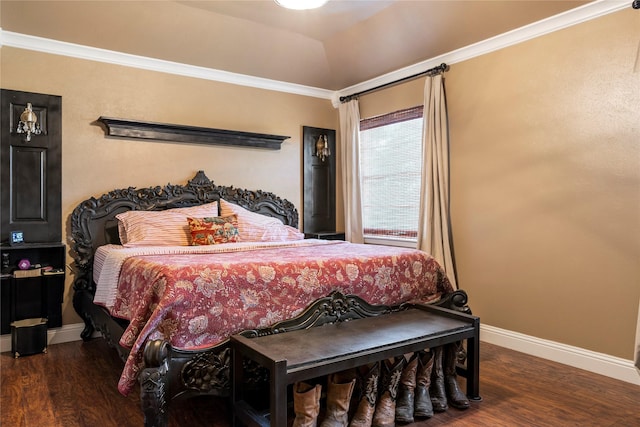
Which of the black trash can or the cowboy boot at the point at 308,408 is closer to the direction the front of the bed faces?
the cowboy boot

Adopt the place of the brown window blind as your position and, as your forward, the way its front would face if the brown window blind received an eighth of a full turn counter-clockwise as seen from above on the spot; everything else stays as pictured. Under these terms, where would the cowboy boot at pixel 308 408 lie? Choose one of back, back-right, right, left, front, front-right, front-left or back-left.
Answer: front

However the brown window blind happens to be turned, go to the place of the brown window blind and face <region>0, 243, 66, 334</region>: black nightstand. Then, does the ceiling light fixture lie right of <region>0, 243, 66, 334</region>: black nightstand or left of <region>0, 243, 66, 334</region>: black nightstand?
left

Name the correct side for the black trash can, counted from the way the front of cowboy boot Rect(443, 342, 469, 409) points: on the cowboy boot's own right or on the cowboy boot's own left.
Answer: on the cowboy boot's own right

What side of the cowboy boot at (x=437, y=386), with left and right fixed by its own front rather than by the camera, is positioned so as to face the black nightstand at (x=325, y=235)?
back

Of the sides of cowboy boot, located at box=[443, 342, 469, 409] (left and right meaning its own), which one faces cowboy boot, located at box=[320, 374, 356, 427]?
right

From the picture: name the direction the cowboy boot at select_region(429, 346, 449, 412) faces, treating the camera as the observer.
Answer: facing the viewer and to the right of the viewer

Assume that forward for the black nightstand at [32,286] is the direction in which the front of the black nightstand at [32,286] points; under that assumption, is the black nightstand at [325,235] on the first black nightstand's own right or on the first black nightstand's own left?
on the first black nightstand's own left

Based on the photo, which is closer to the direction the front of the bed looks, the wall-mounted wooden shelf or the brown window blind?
the brown window blind

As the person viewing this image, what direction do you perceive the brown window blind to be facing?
facing the viewer and to the left of the viewer

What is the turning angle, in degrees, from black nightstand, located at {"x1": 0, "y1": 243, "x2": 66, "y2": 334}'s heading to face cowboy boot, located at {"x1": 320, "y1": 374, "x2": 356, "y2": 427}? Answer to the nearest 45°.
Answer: approximately 45° to its left

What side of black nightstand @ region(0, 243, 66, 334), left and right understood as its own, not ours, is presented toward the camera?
front

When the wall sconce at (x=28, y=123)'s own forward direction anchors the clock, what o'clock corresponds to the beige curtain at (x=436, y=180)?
The beige curtain is roughly at 10 o'clock from the wall sconce.

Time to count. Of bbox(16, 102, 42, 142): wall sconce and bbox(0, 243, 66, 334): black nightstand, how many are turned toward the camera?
2
